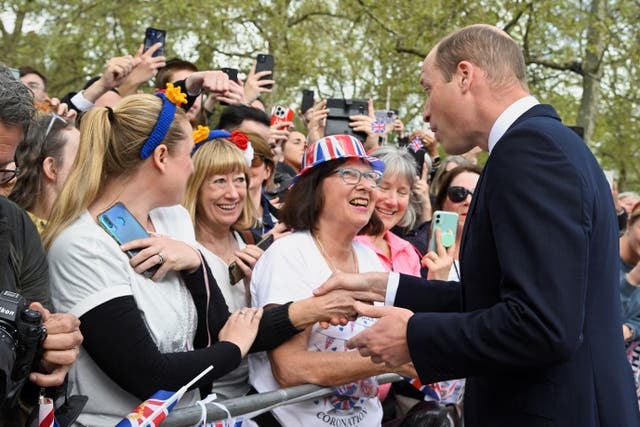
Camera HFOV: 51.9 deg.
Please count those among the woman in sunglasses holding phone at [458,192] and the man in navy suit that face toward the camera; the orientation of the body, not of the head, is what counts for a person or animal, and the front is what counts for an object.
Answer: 1

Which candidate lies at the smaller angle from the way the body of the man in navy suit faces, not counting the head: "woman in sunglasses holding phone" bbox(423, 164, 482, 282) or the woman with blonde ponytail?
the woman with blonde ponytail

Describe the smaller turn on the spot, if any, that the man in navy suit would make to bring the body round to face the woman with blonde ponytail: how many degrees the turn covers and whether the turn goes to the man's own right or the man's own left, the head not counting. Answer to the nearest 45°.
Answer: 0° — they already face them

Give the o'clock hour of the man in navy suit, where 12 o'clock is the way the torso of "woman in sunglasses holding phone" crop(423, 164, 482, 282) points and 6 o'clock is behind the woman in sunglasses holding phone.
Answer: The man in navy suit is roughly at 12 o'clock from the woman in sunglasses holding phone.

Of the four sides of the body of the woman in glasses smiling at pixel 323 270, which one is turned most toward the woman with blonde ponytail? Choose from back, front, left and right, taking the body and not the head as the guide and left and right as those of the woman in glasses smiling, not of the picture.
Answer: right

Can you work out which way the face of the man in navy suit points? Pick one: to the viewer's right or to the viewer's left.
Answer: to the viewer's left

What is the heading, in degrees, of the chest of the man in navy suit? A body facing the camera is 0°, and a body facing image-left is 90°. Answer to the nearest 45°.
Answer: approximately 90°

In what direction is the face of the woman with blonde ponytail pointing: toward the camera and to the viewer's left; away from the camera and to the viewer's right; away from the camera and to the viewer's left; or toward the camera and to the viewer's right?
away from the camera and to the viewer's right

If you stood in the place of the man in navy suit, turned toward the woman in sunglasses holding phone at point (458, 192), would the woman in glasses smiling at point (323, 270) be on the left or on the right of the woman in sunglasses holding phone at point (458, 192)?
left

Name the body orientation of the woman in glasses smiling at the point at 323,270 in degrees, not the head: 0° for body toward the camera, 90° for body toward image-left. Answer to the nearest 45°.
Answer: approximately 315°

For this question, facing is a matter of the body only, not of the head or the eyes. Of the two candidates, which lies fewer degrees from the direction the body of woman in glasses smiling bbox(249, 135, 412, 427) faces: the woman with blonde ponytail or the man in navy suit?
the man in navy suit
